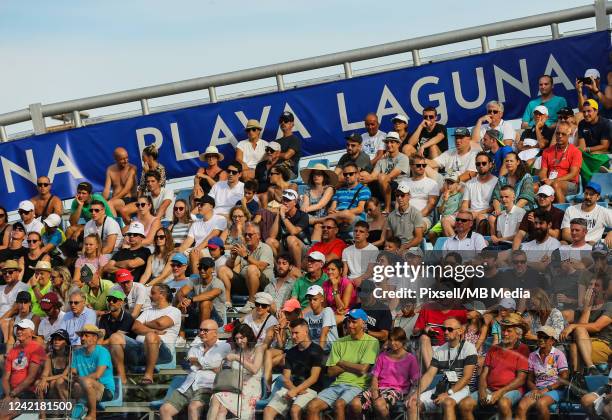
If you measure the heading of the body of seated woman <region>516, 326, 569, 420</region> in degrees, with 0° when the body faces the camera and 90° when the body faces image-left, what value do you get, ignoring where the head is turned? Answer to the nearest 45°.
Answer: approximately 45°

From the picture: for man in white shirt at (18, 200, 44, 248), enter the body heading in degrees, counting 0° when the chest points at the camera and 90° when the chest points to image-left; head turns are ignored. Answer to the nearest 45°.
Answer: approximately 45°

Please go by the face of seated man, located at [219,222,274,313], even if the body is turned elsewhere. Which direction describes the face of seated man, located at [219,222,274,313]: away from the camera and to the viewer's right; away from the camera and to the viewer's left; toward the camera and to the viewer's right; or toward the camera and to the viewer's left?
toward the camera and to the viewer's left

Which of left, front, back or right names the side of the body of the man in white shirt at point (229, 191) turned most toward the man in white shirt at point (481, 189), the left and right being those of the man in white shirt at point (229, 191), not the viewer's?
left

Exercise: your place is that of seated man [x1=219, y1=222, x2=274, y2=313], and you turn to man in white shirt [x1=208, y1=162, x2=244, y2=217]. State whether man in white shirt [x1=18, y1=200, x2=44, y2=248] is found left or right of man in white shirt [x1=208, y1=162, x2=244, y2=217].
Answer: left

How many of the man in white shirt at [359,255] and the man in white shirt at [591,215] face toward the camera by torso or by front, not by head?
2

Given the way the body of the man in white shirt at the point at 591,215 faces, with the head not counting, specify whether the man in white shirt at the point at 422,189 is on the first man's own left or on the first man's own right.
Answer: on the first man's own right

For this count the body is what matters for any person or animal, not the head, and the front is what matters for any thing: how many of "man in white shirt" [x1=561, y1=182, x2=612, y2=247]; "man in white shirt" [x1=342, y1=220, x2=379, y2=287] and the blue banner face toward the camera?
3

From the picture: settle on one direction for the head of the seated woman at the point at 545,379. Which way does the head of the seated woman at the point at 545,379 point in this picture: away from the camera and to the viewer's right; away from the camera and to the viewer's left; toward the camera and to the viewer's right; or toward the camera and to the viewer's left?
toward the camera and to the viewer's left
